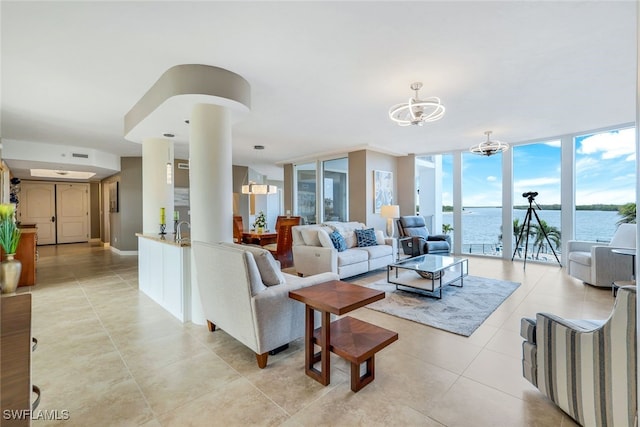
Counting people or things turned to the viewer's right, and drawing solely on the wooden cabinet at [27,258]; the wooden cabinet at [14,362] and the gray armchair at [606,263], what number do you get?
2

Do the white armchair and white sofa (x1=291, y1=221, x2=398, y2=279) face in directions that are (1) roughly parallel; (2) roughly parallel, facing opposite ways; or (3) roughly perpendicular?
roughly perpendicular

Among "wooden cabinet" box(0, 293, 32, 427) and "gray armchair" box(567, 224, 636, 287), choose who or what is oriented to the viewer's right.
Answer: the wooden cabinet

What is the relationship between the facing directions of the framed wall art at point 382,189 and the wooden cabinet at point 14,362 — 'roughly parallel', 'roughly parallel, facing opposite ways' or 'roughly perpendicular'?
roughly perpendicular

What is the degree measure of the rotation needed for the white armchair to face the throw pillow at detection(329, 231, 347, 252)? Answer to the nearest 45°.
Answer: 0° — it already faces it

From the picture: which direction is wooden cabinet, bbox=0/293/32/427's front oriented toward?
to the viewer's right

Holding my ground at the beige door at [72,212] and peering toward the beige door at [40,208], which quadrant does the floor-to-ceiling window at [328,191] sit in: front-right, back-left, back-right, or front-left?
back-left

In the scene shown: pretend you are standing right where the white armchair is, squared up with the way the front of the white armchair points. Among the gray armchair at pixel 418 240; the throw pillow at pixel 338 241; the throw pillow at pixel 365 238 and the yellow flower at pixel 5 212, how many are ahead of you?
3

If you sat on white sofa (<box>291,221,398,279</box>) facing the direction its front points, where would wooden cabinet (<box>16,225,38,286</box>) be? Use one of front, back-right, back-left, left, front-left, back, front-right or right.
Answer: back-right
